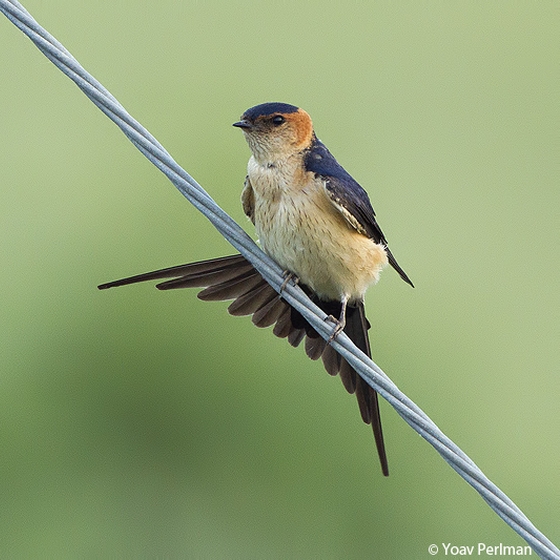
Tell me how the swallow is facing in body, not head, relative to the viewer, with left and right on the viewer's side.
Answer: facing the viewer and to the left of the viewer
